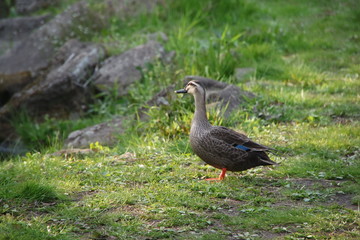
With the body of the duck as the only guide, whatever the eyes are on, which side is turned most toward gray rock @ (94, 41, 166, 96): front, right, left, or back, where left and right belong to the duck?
right

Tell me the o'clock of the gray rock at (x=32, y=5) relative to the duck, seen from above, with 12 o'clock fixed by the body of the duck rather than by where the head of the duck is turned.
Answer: The gray rock is roughly at 2 o'clock from the duck.

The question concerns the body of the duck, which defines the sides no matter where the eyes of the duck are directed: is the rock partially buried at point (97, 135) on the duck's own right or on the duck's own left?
on the duck's own right

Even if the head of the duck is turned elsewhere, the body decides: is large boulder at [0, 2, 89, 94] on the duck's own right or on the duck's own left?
on the duck's own right

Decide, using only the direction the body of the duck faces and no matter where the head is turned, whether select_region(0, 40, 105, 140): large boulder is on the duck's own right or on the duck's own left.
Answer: on the duck's own right

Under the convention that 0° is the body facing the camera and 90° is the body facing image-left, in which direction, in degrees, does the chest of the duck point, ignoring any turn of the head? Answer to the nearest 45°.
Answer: approximately 90°
